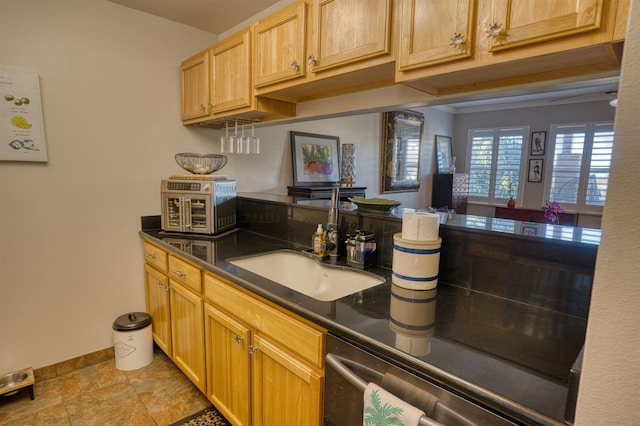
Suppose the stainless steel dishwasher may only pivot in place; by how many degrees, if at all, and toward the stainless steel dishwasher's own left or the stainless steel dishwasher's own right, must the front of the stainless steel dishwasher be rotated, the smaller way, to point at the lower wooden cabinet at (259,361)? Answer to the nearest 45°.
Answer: approximately 90° to the stainless steel dishwasher's own right

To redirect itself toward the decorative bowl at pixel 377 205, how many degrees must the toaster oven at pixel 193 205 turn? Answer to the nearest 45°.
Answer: approximately 90° to its left

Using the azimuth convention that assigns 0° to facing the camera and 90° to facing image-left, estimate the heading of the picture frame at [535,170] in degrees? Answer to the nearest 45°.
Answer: approximately 0°

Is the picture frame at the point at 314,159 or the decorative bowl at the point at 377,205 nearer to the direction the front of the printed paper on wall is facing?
the decorative bowl

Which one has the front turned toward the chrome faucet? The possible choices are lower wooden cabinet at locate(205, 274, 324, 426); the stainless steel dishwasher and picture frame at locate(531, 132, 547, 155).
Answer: the picture frame

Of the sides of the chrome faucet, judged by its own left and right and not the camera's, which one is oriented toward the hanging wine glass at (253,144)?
right

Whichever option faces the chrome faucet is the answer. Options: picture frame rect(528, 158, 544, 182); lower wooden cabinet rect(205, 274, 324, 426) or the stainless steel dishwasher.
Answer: the picture frame

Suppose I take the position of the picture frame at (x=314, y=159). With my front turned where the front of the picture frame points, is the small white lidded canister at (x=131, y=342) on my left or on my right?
on my right
